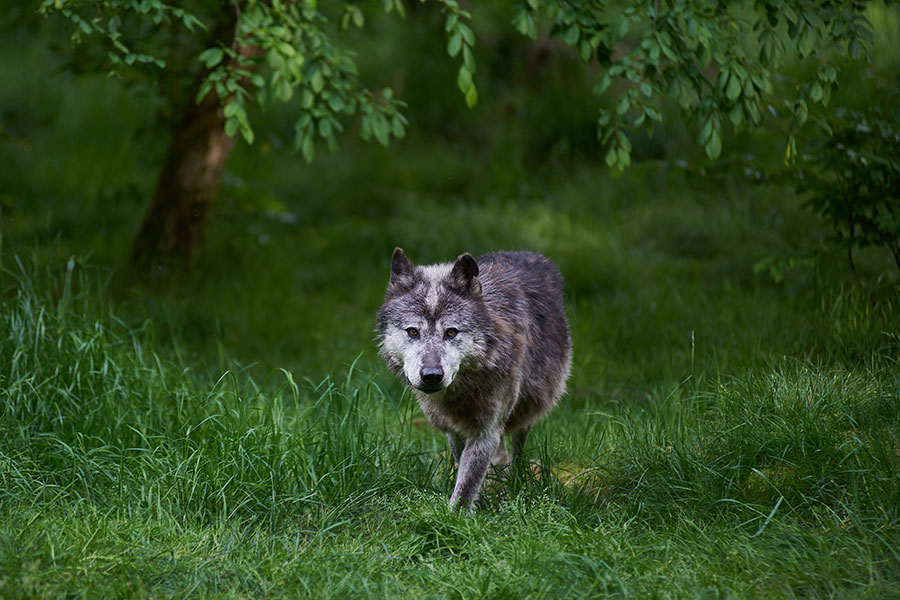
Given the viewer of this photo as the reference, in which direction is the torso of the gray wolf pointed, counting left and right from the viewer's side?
facing the viewer and to the left of the viewer
